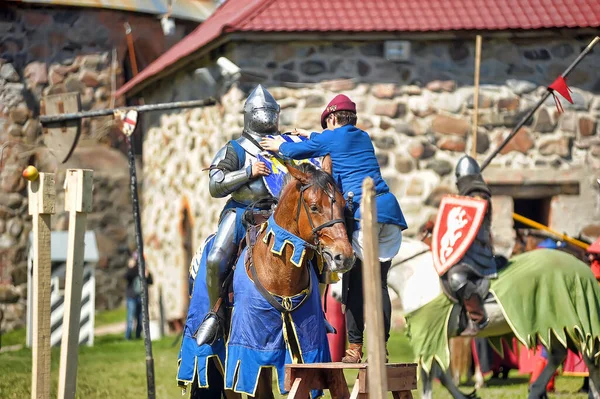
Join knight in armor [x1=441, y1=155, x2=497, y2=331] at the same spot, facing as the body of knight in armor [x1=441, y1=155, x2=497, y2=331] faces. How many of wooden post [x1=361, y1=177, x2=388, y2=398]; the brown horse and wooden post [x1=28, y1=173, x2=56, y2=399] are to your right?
0

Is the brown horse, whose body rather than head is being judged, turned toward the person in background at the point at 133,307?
no

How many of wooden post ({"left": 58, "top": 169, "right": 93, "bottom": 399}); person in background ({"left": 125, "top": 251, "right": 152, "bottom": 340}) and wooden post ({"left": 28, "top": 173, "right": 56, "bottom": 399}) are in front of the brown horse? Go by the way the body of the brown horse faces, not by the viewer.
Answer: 0

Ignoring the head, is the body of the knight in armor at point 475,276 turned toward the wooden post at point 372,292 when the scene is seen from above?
no

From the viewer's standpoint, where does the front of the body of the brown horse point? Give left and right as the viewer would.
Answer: facing the viewer and to the right of the viewer

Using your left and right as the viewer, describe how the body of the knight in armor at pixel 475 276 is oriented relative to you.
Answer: facing to the left of the viewer

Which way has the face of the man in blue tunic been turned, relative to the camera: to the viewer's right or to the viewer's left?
to the viewer's left

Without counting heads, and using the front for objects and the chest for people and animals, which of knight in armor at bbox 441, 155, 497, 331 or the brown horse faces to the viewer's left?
the knight in armor

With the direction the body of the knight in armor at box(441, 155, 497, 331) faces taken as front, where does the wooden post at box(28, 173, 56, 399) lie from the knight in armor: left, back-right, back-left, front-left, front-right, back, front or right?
front-left

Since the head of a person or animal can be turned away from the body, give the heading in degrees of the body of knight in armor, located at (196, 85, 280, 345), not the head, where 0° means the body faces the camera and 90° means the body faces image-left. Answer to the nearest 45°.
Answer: approximately 315°

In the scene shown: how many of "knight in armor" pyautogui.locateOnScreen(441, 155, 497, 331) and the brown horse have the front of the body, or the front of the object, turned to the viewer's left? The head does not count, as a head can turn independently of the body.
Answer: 1

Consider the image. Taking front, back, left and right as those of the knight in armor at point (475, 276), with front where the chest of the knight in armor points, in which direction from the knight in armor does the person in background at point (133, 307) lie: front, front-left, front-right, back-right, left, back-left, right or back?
front-right

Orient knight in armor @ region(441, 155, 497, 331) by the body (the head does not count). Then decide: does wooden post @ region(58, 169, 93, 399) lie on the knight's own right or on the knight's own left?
on the knight's own left
